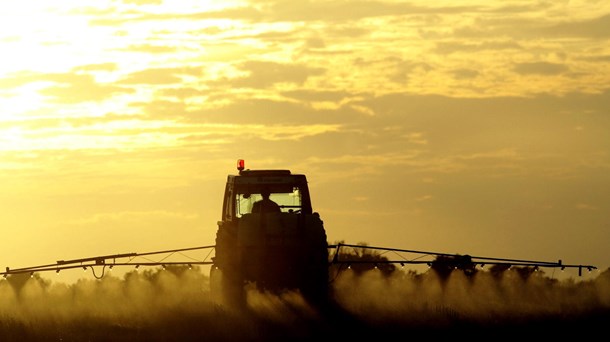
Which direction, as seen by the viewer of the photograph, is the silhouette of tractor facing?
facing away from the viewer
